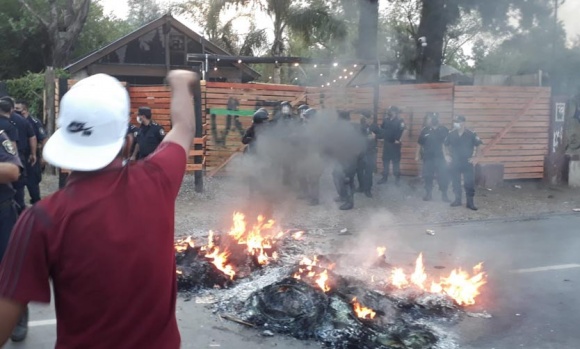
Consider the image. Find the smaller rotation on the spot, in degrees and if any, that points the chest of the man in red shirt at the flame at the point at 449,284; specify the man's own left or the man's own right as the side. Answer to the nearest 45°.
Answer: approximately 45° to the man's own right

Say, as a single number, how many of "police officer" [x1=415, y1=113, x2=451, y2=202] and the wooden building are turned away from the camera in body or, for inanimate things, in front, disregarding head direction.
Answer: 0

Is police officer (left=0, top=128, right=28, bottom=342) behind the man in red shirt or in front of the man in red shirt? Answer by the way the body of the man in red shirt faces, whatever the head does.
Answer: in front

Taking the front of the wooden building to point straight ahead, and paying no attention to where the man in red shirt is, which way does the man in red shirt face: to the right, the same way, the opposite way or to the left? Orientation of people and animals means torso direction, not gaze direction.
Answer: the opposite way

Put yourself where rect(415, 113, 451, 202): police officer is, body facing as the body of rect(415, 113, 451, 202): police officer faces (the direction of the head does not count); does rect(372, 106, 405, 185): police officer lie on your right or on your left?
on your right

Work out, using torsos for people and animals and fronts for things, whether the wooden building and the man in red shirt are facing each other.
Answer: yes

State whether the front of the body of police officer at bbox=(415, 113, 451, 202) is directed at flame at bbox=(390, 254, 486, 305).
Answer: yes

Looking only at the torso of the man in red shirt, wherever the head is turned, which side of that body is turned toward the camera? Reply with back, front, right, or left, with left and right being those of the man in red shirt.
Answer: back

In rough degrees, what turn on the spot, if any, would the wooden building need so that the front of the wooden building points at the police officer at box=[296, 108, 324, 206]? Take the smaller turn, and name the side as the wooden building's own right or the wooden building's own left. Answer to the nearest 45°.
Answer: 0° — it already faces them

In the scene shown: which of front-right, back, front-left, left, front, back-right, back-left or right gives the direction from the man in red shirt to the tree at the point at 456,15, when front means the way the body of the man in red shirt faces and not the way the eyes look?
front-right

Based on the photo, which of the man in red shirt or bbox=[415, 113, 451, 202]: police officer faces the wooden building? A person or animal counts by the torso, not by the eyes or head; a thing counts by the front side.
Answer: the man in red shirt

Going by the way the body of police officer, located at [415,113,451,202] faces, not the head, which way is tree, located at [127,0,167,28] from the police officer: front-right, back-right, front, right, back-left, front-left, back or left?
back-right

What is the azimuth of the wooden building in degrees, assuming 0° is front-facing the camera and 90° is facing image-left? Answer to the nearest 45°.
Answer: approximately 0°

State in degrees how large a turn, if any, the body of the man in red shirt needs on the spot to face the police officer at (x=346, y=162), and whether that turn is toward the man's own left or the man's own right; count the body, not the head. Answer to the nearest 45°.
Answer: approximately 45° to the man's own right

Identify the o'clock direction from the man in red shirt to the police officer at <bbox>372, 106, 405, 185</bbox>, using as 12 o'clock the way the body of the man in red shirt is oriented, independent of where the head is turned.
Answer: The police officer is roughly at 1 o'clock from the man in red shirt.

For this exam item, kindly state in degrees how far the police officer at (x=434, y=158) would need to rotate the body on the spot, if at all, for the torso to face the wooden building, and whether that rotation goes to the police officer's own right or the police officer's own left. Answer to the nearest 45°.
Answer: approximately 135° to the police officer's own right

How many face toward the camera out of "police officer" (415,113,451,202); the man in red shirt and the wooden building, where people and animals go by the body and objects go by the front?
2
